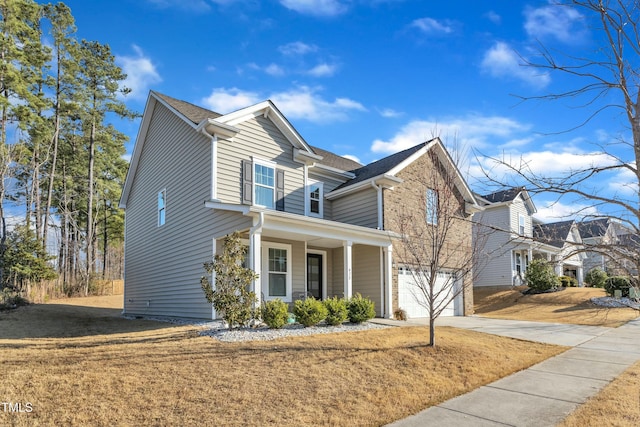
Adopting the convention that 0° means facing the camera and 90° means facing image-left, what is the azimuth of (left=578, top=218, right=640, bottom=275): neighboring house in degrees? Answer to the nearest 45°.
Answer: approximately 315°

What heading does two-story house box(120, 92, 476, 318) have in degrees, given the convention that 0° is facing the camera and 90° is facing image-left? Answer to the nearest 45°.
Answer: approximately 315°

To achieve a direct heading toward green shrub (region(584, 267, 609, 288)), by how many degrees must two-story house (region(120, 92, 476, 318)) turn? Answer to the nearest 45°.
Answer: approximately 90° to its left
